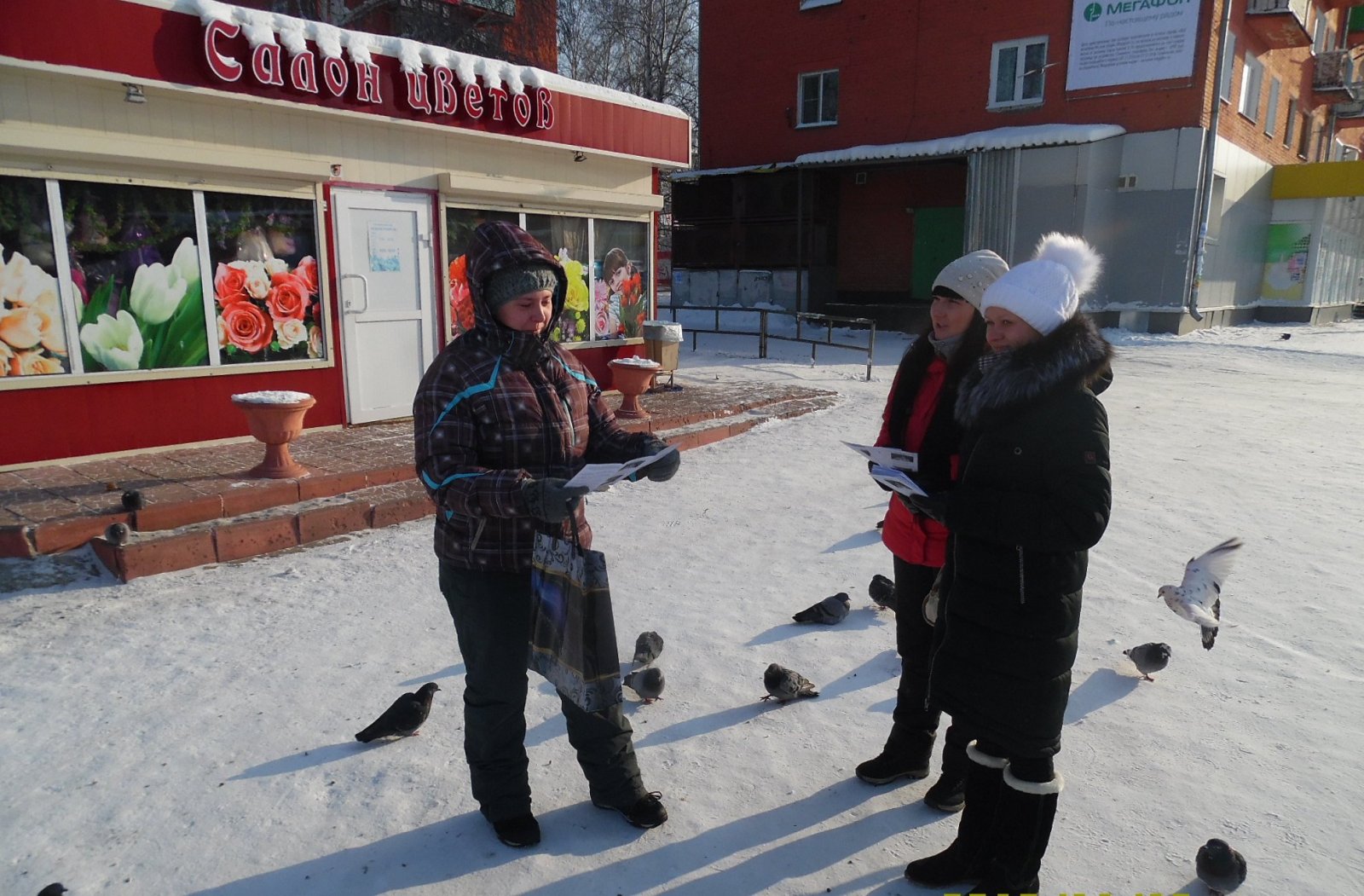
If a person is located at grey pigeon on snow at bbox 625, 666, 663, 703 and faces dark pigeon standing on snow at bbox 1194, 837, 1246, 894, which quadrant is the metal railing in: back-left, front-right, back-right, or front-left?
back-left

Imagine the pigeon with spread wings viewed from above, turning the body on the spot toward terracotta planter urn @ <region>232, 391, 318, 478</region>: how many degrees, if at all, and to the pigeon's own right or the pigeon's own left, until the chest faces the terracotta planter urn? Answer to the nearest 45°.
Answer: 0° — it already faces it

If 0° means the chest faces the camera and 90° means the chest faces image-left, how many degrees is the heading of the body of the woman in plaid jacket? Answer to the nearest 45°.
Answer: approximately 315°

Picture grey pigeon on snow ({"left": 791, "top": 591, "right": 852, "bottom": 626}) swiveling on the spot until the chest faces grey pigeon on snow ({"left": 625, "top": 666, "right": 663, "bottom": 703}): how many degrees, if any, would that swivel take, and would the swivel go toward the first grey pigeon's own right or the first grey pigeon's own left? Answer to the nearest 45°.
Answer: approximately 135° to the first grey pigeon's own right

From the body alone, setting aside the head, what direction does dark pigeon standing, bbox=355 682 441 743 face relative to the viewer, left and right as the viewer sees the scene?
facing away from the viewer and to the right of the viewer

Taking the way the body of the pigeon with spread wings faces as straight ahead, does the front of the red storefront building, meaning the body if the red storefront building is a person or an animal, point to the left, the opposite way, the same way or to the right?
the opposite way

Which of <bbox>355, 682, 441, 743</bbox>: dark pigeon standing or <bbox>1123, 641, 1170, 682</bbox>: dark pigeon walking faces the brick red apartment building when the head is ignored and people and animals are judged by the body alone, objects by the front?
<bbox>355, 682, 441, 743</bbox>: dark pigeon standing

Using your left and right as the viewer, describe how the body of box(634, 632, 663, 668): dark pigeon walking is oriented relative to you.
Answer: facing away from the viewer and to the right of the viewer

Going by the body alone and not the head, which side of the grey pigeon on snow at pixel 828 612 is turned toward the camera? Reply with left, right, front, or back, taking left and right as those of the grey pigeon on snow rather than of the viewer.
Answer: right

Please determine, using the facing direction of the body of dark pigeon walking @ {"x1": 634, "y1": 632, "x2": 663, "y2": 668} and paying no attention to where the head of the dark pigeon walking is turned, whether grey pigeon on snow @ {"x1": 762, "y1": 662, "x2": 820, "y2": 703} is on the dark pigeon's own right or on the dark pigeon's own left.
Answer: on the dark pigeon's own right
